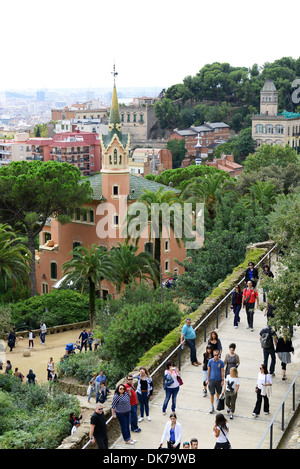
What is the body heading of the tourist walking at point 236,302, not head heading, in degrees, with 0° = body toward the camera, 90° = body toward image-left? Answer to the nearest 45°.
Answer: approximately 0°

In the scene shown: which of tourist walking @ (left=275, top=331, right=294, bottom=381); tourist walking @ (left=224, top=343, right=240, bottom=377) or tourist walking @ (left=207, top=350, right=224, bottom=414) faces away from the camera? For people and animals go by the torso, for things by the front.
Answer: tourist walking @ (left=275, top=331, right=294, bottom=381)

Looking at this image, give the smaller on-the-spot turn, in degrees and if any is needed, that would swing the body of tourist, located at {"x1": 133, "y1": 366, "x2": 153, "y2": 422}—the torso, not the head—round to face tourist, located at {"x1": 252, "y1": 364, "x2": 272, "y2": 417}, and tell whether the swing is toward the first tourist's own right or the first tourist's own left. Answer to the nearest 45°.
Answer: approximately 90° to the first tourist's own left

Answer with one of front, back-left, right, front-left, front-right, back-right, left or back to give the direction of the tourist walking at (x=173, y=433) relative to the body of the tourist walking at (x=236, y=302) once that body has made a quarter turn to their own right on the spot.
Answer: left

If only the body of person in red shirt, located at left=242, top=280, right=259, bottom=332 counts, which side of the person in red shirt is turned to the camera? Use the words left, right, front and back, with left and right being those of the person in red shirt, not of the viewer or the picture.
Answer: front

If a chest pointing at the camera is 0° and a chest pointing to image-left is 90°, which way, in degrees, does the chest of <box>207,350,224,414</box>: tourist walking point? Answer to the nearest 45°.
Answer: approximately 0°

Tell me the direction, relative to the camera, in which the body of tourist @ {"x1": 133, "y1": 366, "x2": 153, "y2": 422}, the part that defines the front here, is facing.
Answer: toward the camera

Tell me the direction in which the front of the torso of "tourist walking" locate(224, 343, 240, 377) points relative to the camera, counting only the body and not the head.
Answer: toward the camera

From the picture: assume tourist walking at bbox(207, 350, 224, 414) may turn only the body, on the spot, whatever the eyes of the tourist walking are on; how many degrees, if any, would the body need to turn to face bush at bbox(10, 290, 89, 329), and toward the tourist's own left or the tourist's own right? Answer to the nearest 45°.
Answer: approximately 180°

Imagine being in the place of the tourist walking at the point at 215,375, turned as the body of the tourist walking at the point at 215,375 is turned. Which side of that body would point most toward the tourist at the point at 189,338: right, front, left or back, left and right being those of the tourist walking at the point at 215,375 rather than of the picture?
back

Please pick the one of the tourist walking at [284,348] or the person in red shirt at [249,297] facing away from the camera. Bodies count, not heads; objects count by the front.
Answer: the tourist walking

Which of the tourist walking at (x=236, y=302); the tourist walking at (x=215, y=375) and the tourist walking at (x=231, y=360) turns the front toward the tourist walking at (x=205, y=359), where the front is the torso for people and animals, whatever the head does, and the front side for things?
the tourist walking at (x=236, y=302)

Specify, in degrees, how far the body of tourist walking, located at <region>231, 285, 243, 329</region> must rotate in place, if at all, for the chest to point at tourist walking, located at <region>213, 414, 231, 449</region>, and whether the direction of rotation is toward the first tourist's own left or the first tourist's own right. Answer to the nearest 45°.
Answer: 0° — they already face them

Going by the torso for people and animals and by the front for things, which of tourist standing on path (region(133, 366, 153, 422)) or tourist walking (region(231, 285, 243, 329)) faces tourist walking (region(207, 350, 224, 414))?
tourist walking (region(231, 285, 243, 329))

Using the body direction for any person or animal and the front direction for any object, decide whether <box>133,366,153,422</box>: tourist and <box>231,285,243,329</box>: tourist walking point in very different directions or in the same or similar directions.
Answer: same or similar directions

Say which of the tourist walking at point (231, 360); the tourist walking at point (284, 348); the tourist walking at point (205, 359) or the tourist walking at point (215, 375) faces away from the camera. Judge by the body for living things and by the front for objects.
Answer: the tourist walking at point (284, 348)

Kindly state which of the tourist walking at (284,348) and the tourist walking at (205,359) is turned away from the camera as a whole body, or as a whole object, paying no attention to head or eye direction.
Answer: the tourist walking at (284,348)

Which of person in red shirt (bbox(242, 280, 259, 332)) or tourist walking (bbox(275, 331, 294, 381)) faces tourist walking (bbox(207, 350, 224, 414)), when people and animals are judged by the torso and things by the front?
the person in red shirt
